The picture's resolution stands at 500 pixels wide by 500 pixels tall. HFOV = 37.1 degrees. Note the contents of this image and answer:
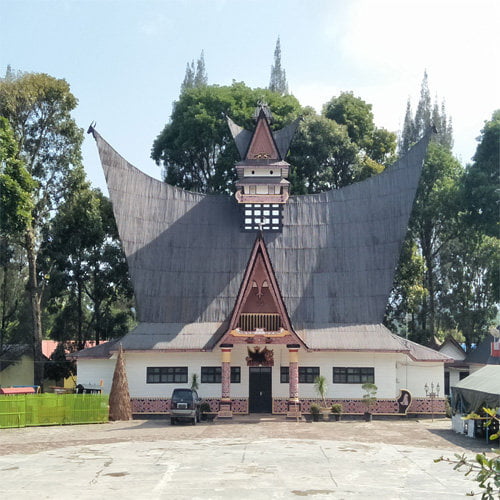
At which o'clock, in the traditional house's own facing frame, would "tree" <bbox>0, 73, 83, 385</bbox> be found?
The tree is roughly at 4 o'clock from the traditional house.

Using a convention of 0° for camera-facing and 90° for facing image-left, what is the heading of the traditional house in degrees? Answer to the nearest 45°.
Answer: approximately 0°

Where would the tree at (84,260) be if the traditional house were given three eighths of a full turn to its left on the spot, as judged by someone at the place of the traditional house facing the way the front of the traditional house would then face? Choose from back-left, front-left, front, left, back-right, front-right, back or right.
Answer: left
